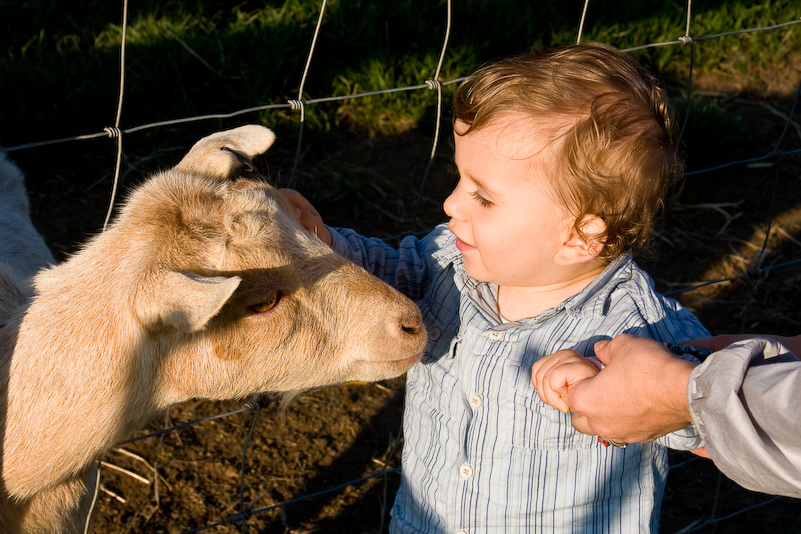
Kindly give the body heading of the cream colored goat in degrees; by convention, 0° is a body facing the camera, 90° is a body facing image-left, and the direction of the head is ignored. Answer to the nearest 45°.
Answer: approximately 270°

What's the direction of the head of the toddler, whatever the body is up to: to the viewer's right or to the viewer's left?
to the viewer's left

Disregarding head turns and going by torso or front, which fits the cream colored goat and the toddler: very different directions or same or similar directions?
very different directions

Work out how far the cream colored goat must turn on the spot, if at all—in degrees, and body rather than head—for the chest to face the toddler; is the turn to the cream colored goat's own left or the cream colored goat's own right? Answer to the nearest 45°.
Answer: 0° — it already faces them

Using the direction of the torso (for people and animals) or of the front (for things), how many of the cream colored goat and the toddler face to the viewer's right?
1
